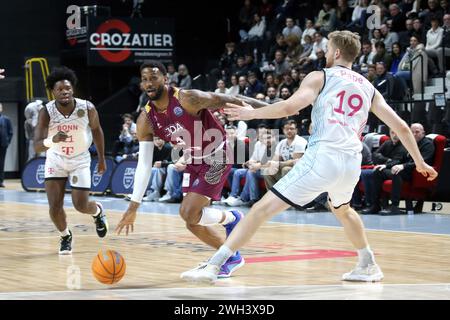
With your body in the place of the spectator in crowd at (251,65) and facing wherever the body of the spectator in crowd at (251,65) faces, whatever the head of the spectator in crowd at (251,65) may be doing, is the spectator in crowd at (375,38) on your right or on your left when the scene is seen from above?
on your left

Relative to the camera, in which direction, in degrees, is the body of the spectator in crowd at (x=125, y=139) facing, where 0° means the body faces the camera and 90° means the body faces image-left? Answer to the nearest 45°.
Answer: approximately 45°

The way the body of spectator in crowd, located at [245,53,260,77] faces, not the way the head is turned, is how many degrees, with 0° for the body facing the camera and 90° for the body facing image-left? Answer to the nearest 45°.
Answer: approximately 45°

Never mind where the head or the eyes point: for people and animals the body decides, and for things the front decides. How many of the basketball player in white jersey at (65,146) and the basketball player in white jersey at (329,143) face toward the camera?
1

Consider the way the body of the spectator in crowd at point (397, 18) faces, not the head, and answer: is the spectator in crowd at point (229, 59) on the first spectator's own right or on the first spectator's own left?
on the first spectator's own right

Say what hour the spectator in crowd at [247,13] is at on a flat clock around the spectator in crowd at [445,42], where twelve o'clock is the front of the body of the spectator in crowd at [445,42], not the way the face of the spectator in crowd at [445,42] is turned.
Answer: the spectator in crowd at [247,13] is roughly at 3 o'clock from the spectator in crowd at [445,42].

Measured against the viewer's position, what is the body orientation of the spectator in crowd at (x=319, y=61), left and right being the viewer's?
facing the viewer and to the left of the viewer

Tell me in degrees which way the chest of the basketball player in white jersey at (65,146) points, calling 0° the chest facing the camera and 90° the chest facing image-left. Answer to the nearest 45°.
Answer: approximately 0°

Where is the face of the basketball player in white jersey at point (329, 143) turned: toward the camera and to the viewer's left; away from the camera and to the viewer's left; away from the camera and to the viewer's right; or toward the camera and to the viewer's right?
away from the camera and to the viewer's left

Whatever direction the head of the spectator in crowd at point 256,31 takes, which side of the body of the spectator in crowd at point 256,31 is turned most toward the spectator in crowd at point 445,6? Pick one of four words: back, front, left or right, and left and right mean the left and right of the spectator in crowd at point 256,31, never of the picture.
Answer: left

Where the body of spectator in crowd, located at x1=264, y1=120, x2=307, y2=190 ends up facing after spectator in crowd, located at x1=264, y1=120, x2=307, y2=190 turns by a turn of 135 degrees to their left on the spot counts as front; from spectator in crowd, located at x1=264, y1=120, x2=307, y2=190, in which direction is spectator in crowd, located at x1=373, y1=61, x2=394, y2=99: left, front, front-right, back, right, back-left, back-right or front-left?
front-left

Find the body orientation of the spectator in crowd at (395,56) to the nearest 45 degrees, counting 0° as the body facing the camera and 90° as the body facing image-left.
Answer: approximately 45°

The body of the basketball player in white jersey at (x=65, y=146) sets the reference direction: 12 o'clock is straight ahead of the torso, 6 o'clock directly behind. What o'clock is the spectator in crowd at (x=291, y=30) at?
The spectator in crowd is roughly at 7 o'clock from the basketball player in white jersey.

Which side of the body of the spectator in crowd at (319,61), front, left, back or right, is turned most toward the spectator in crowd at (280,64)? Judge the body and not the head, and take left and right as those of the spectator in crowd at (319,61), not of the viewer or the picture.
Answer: right
